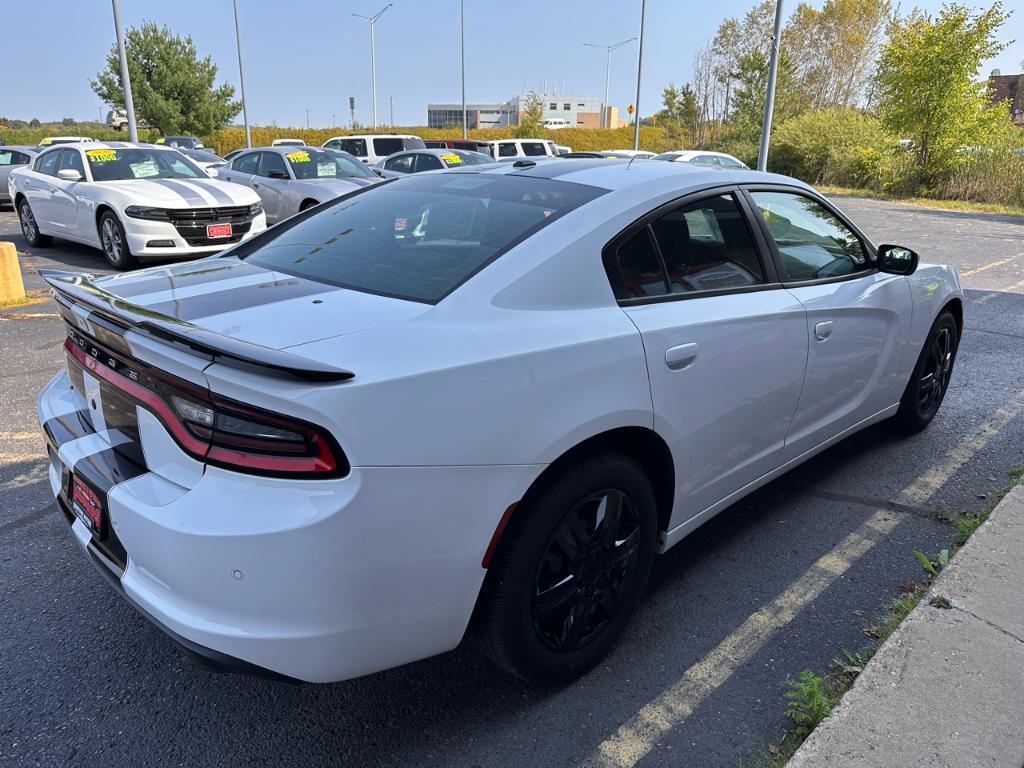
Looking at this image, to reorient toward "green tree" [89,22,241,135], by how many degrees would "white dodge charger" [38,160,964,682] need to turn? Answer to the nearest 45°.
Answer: approximately 90° to its left

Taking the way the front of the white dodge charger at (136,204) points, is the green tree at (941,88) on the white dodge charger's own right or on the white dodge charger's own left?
on the white dodge charger's own left

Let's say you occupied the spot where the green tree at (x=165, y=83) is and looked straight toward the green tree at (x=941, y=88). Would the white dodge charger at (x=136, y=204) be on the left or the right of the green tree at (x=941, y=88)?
right

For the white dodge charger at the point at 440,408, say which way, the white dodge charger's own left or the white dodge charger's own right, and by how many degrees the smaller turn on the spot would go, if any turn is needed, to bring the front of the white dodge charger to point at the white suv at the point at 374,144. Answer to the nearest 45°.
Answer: approximately 45° to the white dodge charger's own left

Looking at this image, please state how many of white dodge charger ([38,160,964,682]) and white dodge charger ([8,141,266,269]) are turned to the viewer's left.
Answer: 0

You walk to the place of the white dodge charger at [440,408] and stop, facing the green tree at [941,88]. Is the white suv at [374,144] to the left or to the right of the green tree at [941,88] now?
left

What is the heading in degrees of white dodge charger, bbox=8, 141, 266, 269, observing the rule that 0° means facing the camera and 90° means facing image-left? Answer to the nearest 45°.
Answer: approximately 315°

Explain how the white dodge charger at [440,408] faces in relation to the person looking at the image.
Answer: facing away from the viewer and to the right of the viewer

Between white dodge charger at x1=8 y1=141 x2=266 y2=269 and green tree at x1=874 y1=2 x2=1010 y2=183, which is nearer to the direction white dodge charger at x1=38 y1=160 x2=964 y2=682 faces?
the green tree

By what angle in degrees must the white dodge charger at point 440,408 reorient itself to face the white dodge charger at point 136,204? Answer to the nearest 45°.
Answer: approximately 90° to its left
